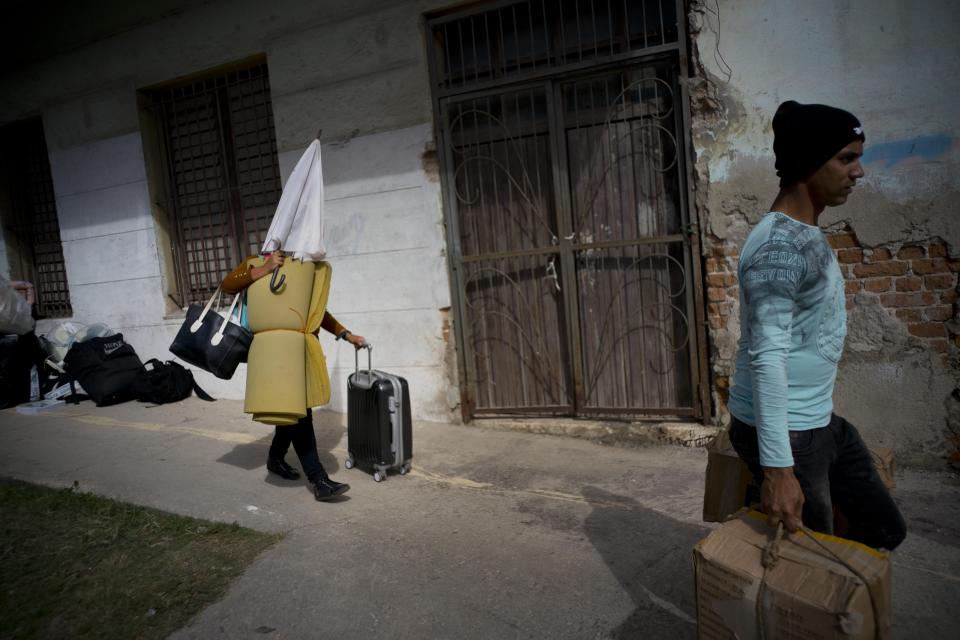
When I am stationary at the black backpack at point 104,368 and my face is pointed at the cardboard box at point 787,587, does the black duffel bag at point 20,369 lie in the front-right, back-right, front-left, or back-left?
back-right

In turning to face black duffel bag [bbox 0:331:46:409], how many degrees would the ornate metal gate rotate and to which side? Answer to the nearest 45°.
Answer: approximately 90° to its right

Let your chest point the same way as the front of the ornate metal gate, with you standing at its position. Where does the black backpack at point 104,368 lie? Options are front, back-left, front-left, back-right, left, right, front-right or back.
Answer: right

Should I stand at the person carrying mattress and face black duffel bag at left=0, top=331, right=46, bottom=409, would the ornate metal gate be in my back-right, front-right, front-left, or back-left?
back-right

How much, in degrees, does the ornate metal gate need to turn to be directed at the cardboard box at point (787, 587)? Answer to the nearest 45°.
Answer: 0° — it already faces it

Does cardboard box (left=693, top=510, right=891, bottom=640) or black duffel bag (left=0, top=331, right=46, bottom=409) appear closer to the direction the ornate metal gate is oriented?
the cardboard box

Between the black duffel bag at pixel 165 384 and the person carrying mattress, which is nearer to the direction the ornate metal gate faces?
the person carrying mattress

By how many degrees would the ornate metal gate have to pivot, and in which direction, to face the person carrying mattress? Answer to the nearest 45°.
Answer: approximately 45° to its right

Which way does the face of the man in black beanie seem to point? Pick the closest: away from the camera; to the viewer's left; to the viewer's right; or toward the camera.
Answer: to the viewer's right
